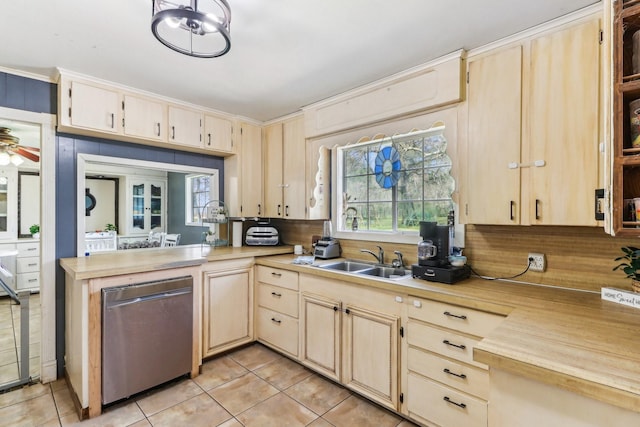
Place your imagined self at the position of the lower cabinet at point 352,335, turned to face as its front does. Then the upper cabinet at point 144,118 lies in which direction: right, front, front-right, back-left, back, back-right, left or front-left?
front-right

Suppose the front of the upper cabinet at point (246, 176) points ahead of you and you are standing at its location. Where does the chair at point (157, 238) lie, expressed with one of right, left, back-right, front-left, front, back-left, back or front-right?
back-right

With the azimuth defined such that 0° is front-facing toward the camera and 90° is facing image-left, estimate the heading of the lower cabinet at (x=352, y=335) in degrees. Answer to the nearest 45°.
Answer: approximately 45°

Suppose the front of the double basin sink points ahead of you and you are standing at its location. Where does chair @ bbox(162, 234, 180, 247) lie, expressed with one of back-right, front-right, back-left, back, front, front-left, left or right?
front-right

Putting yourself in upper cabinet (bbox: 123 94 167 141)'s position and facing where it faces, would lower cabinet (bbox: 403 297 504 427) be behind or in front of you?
in front

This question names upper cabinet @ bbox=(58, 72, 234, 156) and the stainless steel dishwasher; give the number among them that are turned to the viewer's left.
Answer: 0

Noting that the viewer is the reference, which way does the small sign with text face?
facing the viewer and to the left of the viewer

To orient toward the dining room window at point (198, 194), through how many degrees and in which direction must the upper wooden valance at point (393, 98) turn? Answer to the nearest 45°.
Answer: approximately 45° to its right

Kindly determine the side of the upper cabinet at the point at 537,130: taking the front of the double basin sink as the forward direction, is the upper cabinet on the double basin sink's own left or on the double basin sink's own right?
on the double basin sink's own left

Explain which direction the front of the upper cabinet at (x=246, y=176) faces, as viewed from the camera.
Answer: facing the viewer and to the right of the viewer

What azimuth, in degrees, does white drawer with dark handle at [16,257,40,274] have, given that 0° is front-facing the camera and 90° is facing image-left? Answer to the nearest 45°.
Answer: approximately 315°

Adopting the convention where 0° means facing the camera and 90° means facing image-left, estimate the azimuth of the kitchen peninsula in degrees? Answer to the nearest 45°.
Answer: approximately 315°
